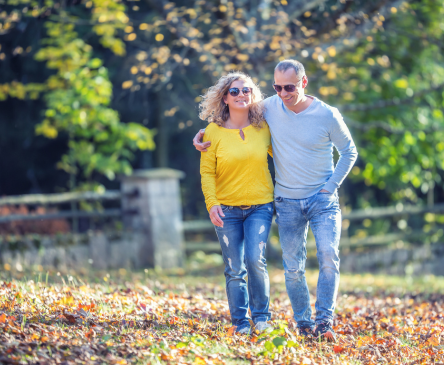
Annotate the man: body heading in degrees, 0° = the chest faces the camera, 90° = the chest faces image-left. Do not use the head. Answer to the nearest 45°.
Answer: approximately 0°

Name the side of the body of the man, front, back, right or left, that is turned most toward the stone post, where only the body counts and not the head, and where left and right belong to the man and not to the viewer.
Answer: back

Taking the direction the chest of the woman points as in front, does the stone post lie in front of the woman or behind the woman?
behind

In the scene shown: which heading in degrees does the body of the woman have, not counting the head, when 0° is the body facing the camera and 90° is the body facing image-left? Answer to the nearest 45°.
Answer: approximately 0°
